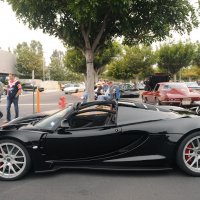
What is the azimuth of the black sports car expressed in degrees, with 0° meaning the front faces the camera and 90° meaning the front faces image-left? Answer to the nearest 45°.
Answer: approximately 90°

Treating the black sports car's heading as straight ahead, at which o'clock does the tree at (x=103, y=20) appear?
The tree is roughly at 3 o'clock from the black sports car.

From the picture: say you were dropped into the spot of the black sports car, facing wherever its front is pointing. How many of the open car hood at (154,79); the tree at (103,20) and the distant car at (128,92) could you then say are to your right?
3

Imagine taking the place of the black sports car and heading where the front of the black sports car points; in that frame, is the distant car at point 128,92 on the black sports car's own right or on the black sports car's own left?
on the black sports car's own right

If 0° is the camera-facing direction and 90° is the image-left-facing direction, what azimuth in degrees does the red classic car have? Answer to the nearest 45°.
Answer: approximately 135°

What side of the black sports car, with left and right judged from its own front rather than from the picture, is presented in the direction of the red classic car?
right

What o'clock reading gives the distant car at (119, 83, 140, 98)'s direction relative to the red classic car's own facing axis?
The distant car is roughly at 1 o'clock from the red classic car.
